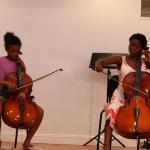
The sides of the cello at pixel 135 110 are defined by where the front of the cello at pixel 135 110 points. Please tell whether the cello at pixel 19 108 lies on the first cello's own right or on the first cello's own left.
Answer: on the first cello's own right

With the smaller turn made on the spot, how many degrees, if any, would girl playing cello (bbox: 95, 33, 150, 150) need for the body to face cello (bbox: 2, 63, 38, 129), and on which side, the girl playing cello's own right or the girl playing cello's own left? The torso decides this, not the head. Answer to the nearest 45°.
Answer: approximately 90° to the girl playing cello's own right

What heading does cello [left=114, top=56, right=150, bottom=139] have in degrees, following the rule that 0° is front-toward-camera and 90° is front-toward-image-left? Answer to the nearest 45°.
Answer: approximately 0°

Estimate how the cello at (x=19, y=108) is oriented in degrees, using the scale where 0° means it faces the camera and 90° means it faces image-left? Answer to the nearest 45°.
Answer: approximately 0°

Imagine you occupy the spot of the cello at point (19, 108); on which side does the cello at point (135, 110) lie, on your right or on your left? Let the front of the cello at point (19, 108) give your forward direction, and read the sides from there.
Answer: on your left
